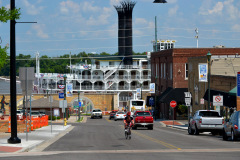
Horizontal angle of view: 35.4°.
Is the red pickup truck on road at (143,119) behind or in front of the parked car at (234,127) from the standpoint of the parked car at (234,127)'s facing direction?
in front

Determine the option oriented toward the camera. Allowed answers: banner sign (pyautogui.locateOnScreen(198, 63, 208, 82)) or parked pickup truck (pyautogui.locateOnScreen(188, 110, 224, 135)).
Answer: the banner sign

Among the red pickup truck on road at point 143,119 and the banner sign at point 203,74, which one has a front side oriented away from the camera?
the red pickup truck on road

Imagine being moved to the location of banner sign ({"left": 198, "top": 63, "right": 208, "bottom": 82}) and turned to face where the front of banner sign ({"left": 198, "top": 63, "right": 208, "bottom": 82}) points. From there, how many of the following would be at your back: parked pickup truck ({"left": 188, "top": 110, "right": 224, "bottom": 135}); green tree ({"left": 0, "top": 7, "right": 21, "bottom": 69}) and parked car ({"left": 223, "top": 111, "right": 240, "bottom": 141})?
0

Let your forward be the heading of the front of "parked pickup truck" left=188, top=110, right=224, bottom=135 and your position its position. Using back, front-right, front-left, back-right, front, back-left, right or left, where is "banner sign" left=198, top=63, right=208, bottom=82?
front-right

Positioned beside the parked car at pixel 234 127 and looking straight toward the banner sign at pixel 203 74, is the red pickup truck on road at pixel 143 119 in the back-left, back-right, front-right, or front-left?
front-left

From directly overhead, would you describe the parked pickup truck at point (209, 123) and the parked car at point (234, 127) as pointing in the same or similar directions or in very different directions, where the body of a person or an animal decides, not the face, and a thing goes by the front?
same or similar directions

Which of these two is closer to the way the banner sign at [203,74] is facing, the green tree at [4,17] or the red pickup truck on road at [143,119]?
the green tree

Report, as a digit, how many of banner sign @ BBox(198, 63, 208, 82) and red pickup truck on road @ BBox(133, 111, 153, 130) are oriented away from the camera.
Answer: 1

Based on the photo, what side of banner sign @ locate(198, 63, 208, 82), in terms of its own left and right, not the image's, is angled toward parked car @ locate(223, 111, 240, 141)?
front

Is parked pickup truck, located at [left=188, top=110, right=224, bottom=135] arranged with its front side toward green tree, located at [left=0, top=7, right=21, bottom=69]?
no

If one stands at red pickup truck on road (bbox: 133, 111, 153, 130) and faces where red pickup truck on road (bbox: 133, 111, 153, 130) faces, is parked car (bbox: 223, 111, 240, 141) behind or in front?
behind

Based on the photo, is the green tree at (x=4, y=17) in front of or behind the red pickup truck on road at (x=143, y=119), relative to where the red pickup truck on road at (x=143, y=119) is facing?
behind

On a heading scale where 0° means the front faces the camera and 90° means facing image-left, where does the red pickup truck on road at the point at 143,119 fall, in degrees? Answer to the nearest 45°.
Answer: approximately 180°

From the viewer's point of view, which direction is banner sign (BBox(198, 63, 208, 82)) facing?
toward the camera

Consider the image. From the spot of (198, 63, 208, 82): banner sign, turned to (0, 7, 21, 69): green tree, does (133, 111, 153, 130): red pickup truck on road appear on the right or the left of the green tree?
right
